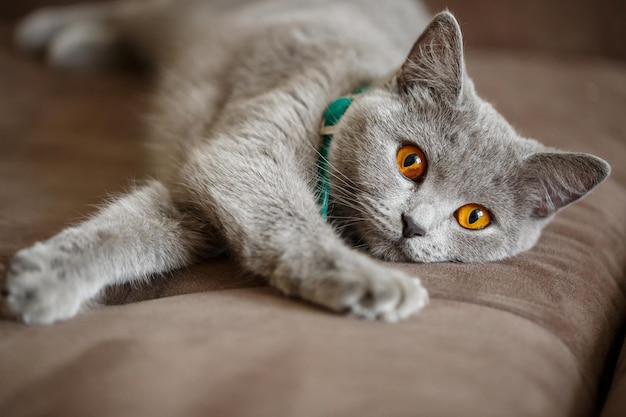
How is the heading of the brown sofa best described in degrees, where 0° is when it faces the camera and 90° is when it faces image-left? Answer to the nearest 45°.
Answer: approximately 0°
